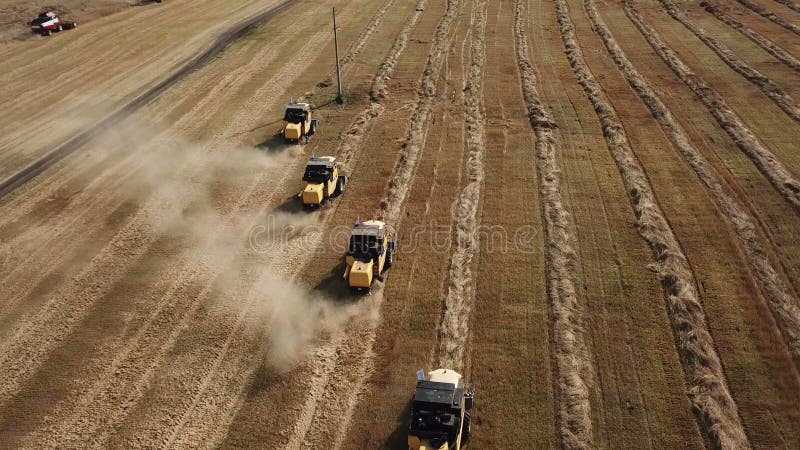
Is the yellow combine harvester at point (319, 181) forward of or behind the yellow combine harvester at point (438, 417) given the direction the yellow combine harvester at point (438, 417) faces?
forward

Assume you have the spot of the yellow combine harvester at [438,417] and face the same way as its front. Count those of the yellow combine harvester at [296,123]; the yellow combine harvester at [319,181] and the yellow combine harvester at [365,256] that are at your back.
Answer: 0

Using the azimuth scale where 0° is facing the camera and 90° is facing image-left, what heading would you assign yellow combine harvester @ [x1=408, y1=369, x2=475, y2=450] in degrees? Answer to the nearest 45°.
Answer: approximately 180°

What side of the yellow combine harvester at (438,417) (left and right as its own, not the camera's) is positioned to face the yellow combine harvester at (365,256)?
front

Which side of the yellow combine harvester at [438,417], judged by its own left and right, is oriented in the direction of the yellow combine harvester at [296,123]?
front
